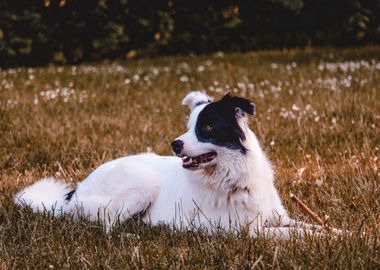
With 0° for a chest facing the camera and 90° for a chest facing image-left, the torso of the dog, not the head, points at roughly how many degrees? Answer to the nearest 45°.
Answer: approximately 270°
